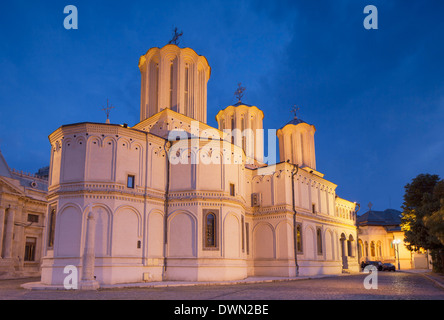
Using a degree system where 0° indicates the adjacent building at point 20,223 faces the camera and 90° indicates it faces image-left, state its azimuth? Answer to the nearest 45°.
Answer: approximately 315°

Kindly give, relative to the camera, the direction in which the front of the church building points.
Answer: facing away from the viewer and to the right of the viewer

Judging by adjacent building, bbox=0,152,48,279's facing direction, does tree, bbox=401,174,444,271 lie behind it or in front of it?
in front

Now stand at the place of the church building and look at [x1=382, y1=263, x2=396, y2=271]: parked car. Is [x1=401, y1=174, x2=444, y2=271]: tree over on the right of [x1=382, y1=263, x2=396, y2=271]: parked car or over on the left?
right

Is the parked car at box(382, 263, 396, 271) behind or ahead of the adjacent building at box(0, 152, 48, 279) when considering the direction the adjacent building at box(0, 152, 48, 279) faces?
ahead

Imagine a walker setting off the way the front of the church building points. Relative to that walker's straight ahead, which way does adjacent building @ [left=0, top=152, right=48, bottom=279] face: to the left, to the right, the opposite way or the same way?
to the right

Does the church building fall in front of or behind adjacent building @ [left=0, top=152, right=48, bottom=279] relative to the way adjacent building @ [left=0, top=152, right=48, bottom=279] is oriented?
in front

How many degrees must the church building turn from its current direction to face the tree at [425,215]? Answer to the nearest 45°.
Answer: approximately 45° to its right

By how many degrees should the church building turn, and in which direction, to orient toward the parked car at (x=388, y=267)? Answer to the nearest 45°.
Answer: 0° — it already faces it
